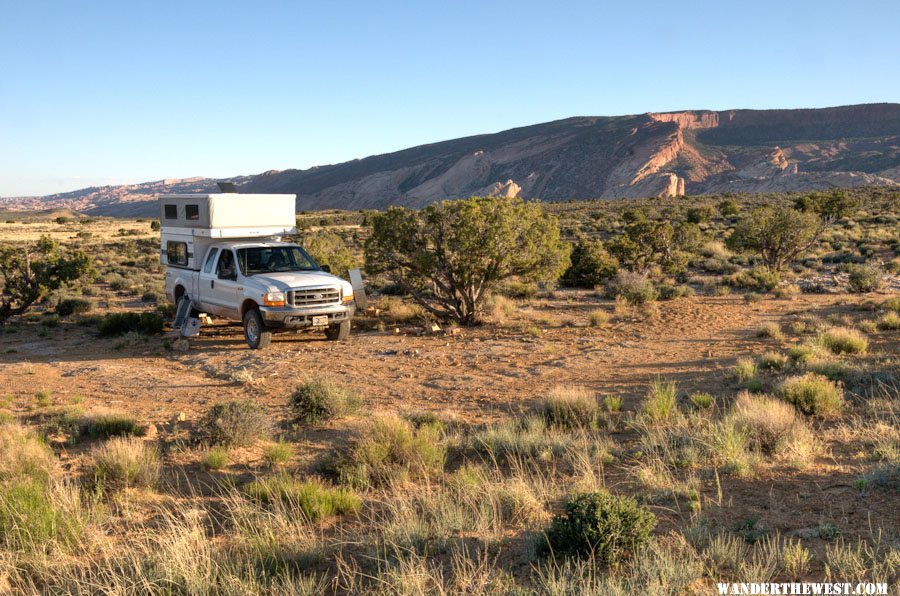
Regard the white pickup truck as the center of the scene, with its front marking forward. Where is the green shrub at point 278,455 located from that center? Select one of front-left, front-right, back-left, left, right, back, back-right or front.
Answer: front-right

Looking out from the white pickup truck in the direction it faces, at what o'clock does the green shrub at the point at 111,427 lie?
The green shrub is roughly at 2 o'clock from the white pickup truck.

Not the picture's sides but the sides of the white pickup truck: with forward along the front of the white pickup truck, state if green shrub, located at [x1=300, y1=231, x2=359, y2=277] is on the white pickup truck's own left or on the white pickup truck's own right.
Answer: on the white pickup truck's own left

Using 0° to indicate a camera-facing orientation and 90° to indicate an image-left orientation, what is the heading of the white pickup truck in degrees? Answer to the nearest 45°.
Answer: approximately 315°

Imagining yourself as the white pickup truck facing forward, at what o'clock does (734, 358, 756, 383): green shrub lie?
The green shrub is roughly at 12 o'clock from the white pickup truck.

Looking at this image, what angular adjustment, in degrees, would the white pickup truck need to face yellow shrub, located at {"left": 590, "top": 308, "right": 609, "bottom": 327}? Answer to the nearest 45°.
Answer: approximately 45° to its left

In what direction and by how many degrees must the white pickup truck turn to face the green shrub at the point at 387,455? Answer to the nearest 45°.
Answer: approximately 45° to its right

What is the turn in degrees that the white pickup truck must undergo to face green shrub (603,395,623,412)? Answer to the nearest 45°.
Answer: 0° — it already faces it

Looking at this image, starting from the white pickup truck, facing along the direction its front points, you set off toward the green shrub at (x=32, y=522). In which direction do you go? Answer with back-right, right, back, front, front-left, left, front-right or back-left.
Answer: front-right

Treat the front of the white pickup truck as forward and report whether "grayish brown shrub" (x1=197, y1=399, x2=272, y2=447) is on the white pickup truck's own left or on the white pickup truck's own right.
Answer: on the white pickup truck's own right

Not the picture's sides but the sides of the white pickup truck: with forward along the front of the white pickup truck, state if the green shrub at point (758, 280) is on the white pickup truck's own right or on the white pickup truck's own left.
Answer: on the white pickup truck's own left
